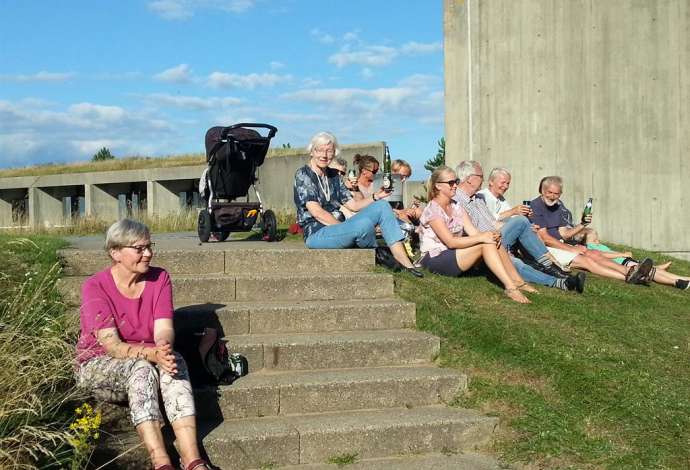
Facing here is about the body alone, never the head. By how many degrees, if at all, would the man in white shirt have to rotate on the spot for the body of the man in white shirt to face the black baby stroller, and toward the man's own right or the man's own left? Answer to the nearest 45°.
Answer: approximately 135° to the man's own right

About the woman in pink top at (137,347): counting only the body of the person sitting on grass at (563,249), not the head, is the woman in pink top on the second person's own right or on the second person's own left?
on the second person's own right

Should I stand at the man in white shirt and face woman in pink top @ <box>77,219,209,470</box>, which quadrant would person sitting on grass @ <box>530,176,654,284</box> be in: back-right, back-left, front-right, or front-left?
back-left

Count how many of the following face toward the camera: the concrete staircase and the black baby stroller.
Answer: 1

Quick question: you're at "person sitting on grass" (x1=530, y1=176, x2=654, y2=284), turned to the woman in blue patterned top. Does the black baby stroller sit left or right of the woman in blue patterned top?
right

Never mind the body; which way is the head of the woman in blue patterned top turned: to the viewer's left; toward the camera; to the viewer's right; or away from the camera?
toward the camera

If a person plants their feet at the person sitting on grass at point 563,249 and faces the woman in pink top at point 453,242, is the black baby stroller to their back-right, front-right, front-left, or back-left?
front-right

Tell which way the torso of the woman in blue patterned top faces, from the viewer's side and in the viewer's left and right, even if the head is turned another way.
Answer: facing the viewer and to the right of the viewer

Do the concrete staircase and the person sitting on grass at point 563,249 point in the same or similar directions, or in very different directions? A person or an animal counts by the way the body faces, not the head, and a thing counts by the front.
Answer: same or similar directions

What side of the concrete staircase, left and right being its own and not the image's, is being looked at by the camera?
front

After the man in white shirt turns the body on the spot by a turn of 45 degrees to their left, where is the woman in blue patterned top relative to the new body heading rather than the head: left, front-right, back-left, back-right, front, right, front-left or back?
back-right

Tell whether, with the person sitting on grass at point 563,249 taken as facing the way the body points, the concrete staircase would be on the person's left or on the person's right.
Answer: on the person's right

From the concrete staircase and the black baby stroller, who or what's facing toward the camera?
the concrete staircase

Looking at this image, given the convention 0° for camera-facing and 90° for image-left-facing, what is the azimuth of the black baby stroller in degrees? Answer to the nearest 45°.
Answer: approximately 135°
